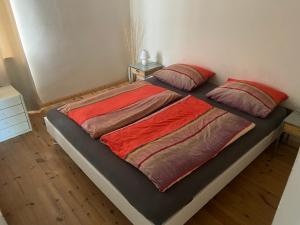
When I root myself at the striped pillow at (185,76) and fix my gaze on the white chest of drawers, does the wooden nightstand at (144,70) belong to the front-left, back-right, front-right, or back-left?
front-right

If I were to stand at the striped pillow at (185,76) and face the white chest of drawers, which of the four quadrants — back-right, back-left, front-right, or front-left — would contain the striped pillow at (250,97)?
back-left

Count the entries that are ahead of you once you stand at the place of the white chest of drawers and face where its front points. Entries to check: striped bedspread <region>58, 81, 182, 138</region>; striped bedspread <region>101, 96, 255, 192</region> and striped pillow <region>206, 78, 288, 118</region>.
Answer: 3

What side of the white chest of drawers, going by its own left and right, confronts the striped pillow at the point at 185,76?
front

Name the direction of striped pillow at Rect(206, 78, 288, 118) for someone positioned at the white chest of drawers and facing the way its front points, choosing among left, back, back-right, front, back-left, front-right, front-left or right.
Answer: front

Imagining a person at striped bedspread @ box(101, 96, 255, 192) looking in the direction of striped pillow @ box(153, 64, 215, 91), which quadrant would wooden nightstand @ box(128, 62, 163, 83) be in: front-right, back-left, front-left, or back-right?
front-left

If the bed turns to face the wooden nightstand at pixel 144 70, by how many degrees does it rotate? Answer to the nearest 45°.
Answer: approximately 135° to its right

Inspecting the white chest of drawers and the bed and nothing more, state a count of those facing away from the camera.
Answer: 0

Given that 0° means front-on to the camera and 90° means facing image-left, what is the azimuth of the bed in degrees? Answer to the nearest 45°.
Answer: approximately 45°

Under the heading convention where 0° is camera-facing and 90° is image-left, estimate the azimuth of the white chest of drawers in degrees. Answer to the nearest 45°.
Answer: approximately 315°
